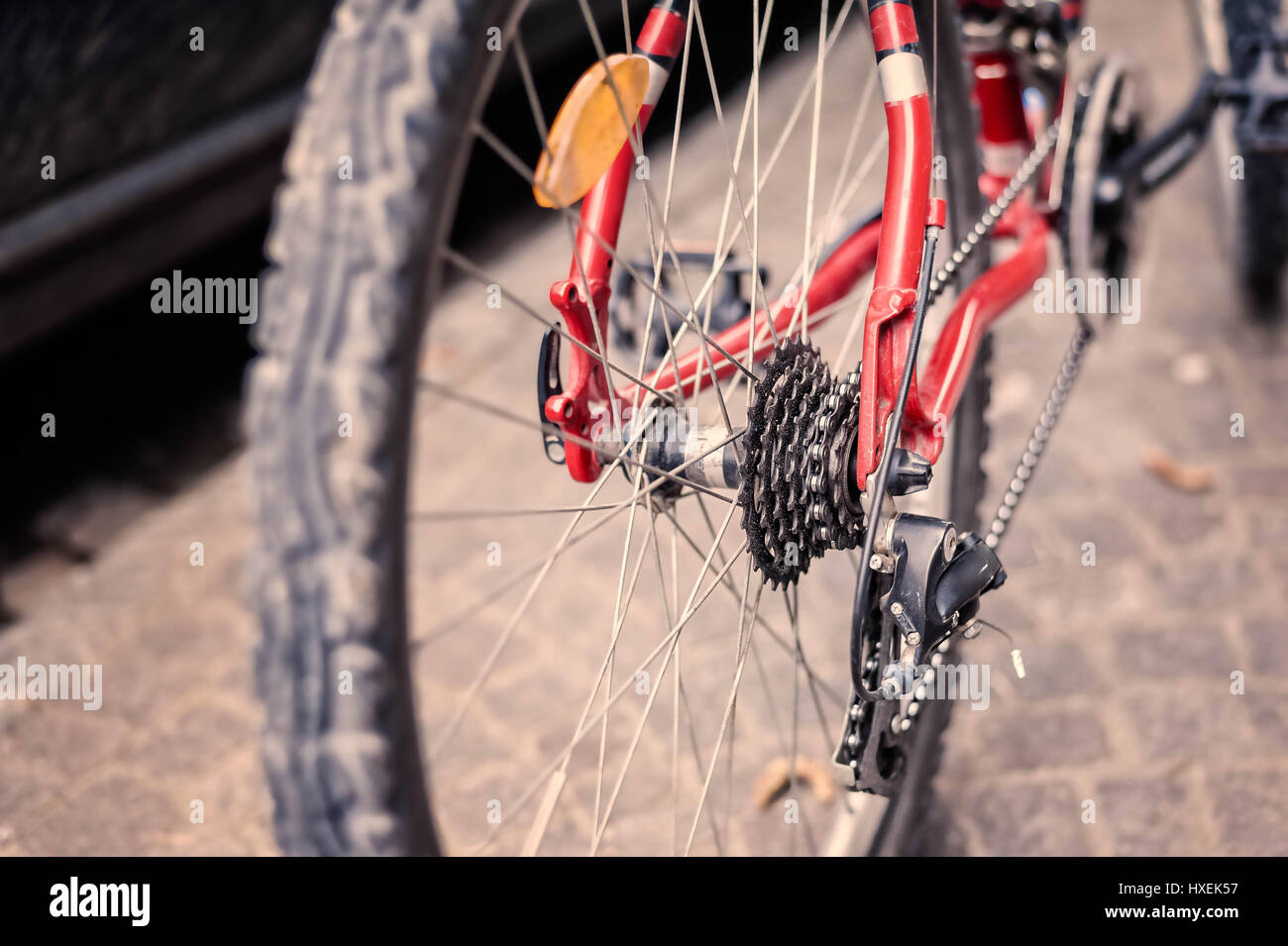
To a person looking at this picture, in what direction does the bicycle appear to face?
facing away from the viewer and to the right of the viewer
